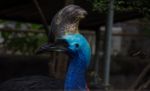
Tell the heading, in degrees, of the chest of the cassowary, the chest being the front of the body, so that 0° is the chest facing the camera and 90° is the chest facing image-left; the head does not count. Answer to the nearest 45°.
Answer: approximately 90°
